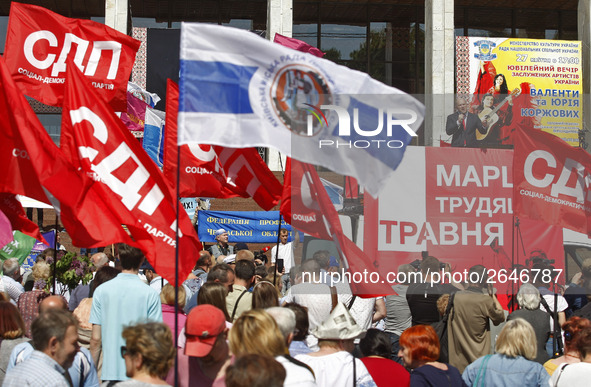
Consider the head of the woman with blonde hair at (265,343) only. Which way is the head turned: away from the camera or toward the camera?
away from the camera

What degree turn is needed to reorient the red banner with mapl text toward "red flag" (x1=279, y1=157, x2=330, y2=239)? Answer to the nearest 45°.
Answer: approximately 90° to its right

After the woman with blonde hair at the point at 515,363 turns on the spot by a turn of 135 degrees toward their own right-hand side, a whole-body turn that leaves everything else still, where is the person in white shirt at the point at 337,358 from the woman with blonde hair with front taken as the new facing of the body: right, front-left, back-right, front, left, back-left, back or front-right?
right

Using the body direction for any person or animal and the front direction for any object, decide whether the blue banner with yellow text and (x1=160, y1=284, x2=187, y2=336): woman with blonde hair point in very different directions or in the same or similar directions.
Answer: very different directions

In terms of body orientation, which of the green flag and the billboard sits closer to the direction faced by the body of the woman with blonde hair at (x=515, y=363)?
the billboard

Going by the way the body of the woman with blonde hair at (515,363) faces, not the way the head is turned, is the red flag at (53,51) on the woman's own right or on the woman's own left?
on the woman's own left

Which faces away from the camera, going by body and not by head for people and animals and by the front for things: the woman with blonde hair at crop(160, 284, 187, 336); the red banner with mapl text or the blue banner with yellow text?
the woman with blonde hair

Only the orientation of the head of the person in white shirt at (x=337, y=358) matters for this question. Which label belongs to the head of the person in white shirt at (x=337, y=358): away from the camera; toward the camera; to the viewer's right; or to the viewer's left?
away from the camera

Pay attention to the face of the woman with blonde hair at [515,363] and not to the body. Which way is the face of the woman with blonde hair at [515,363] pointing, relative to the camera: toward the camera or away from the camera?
away from the camera

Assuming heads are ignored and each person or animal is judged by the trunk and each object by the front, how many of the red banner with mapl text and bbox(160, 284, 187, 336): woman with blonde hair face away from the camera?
1

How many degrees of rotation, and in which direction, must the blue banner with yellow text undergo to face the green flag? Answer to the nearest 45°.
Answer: approximately 45° to its right

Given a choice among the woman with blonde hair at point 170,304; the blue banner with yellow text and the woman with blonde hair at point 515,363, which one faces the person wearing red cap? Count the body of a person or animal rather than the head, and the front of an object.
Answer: the blue banner with yellow text

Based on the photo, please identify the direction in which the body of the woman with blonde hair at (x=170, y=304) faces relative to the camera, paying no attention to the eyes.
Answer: away from the camera

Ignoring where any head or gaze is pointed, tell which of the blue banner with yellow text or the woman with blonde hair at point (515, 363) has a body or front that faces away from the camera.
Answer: the woman with blonde hair
